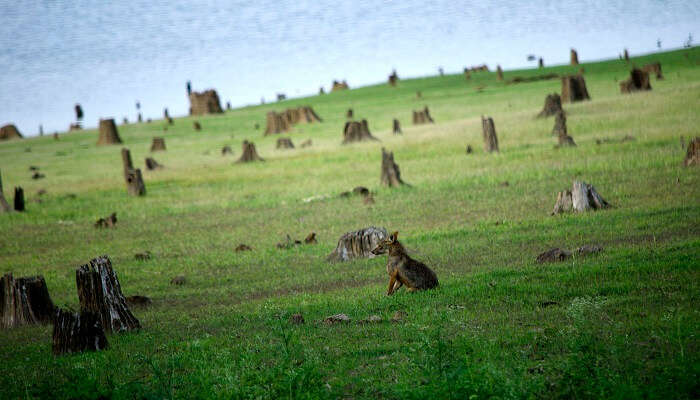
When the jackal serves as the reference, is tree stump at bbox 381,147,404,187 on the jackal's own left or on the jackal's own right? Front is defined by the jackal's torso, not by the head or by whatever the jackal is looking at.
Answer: on the jackal's own right

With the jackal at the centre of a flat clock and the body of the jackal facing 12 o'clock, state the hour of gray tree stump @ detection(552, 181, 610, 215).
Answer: The gray tree stump is roughly at 4 o'clock from the jackal.

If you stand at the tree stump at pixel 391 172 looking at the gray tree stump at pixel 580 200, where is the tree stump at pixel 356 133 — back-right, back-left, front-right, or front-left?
back-left

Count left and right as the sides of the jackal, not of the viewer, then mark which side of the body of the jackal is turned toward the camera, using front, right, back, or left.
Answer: left

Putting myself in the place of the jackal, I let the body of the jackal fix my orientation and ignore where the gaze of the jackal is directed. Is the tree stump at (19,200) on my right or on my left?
on my right

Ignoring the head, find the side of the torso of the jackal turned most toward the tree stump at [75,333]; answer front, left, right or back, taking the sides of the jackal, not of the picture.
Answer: front

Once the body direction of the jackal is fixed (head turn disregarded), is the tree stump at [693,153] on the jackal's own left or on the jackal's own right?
on the jackal's own right

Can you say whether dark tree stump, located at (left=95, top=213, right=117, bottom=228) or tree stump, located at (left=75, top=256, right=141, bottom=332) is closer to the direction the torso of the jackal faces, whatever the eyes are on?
the tree stump
